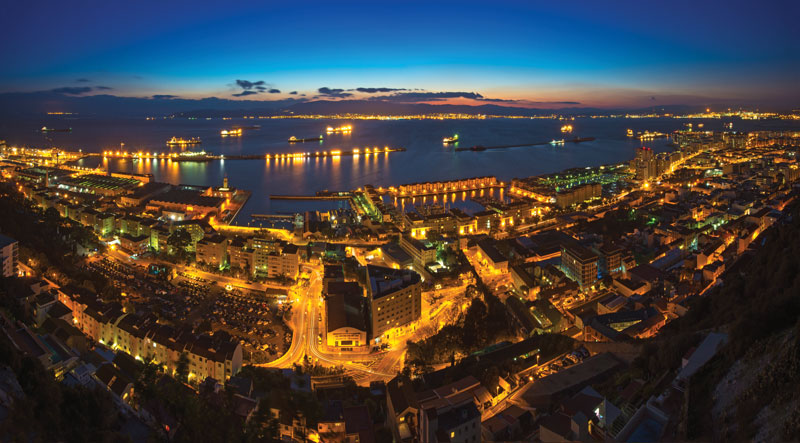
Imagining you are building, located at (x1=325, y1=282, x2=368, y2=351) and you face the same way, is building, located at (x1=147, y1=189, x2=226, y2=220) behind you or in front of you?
behind

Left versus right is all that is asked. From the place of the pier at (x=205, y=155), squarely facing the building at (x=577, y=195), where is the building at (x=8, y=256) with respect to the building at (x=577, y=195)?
right

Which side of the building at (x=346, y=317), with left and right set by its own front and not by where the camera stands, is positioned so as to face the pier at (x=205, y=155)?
back

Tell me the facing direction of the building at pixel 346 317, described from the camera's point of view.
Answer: facing the viewer

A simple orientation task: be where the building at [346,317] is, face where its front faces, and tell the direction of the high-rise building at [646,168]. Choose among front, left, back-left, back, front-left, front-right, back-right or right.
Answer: back-left

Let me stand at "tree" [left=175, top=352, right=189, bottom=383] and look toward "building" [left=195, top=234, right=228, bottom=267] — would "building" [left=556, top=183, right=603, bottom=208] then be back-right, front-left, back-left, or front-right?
front-right

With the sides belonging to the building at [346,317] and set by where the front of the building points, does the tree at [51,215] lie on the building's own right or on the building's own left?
on the building's own right

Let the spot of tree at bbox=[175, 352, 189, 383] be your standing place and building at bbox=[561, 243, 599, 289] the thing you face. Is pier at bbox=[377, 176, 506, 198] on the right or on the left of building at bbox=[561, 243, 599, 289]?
left

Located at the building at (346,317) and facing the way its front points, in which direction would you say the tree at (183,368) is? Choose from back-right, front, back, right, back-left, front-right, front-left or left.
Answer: front-right

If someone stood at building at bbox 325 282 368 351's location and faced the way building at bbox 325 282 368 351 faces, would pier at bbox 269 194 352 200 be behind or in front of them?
behind

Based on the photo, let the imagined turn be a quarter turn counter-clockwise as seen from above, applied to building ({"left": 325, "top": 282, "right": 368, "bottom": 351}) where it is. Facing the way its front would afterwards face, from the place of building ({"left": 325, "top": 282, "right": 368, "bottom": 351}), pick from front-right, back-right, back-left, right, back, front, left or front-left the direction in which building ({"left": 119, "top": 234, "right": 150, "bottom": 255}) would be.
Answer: back-left

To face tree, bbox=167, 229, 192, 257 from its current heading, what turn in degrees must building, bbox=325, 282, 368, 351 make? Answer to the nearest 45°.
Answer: approximately 135° to its right
